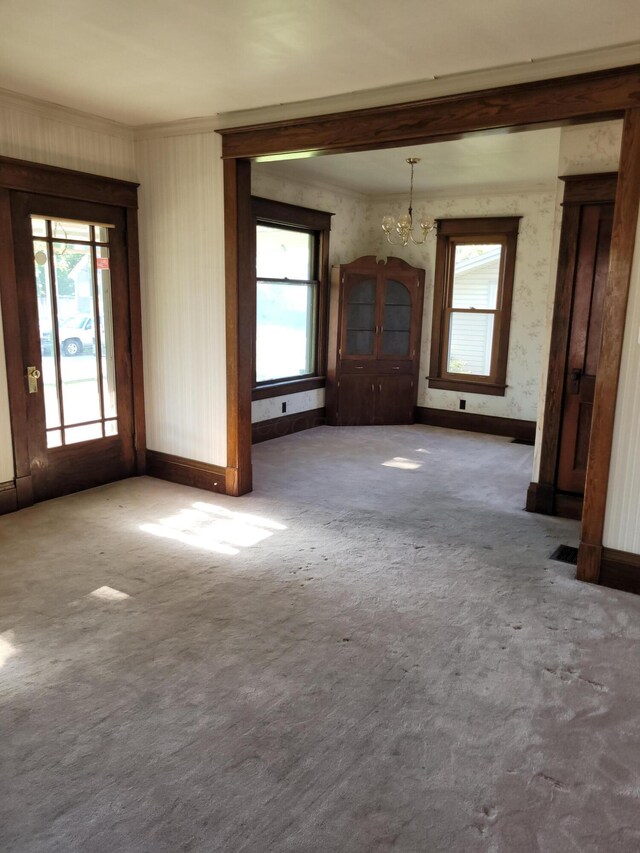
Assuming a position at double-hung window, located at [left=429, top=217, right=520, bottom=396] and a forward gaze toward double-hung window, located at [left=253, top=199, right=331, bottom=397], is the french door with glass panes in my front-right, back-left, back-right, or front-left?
front-left

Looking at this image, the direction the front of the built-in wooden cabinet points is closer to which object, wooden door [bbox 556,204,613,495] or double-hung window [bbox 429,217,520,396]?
the wooden door

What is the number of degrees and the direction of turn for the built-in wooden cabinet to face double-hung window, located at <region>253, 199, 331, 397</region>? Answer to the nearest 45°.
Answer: approximately 45° to its right

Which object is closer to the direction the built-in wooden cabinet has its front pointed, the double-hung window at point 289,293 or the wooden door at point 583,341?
the wooden door

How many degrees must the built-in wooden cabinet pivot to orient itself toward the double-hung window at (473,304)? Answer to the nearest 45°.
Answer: approximately 90° to its left

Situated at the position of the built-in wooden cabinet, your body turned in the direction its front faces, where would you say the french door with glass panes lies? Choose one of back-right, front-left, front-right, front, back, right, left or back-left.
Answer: front-right

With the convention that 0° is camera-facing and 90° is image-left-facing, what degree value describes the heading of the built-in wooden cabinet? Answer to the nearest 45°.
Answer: approximately 0°

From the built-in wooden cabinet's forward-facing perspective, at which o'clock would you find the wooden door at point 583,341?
The wooden door is roughly at 11 o'clock from the built-in wooden cabinet.

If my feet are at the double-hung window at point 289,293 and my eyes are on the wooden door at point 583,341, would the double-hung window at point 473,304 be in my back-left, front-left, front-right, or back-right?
front-left
